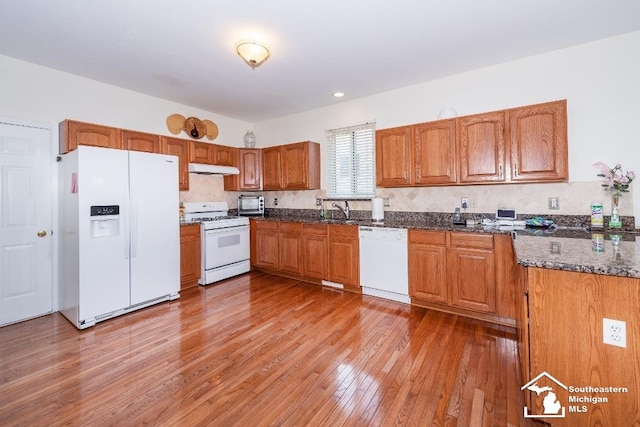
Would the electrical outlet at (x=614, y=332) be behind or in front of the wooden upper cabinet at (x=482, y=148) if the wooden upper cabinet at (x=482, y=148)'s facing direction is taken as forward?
in front

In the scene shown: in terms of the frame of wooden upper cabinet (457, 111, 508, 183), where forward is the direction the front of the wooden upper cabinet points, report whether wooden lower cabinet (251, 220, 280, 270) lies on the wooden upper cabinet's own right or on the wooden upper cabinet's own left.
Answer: on the wooden upper cabinet's own right

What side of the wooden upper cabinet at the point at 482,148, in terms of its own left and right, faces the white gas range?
right

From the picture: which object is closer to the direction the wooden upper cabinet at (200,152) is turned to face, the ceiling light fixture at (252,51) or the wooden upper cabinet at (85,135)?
the ceiling light fixture

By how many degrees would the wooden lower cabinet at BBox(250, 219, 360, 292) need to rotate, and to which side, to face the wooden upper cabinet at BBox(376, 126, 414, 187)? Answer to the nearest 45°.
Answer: approximately 90° to its left

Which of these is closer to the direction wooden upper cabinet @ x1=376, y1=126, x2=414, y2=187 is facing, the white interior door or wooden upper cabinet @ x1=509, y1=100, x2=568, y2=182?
the white interior door

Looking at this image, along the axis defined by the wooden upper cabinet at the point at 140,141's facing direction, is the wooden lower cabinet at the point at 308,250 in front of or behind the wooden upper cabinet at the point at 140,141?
in front

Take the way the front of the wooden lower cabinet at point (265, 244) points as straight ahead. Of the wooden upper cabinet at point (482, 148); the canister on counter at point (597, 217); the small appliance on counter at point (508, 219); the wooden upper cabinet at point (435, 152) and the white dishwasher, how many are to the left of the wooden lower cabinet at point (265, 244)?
5
